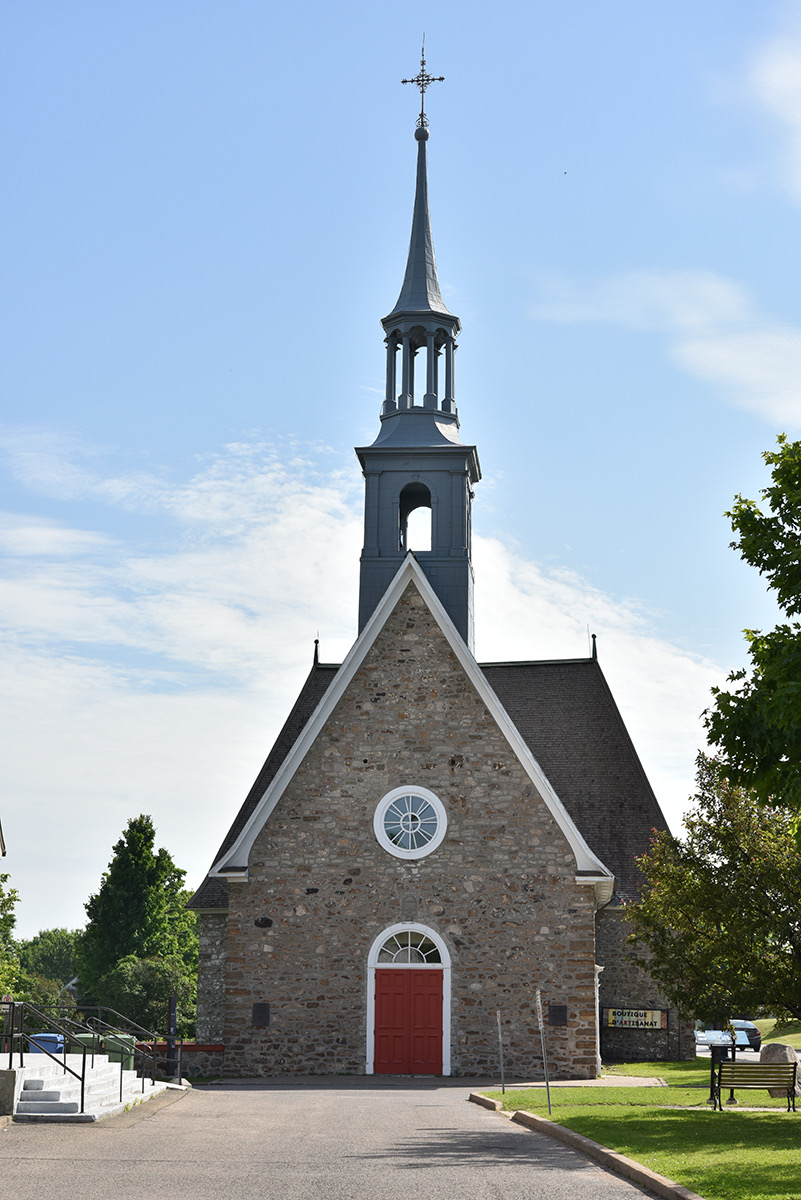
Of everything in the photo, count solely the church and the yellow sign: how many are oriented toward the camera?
2

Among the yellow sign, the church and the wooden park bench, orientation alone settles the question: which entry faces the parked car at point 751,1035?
the wooden park bench

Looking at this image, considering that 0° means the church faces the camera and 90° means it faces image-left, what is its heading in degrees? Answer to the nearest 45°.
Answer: approximately 0°

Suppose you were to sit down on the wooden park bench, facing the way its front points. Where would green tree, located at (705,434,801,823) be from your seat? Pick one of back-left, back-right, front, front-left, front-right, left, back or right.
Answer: back

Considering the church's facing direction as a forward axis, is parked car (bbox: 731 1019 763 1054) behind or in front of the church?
behind

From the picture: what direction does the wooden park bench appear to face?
away from the camera

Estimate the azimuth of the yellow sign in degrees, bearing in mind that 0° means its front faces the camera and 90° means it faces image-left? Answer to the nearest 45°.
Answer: approximately 0°

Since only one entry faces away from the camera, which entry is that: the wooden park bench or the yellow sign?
the wooden park bench

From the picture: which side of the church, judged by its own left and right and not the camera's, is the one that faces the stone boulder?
front

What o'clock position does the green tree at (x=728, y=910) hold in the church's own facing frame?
The green tree is roughly at 11 o'clock from the church.

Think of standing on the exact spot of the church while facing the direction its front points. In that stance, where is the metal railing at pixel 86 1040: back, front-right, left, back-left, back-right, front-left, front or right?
front-right
